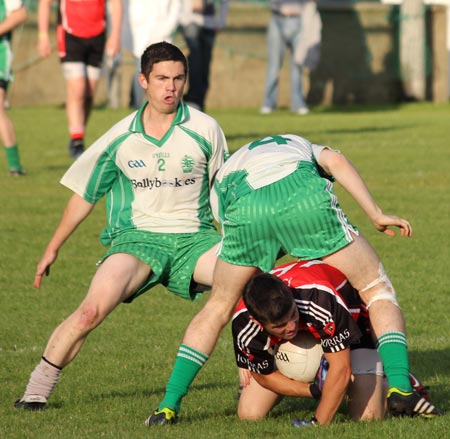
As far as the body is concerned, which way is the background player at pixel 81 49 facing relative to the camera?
toward the camera

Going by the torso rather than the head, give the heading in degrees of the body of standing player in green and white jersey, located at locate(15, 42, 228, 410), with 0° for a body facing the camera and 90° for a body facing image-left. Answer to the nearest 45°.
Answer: approximately 0°

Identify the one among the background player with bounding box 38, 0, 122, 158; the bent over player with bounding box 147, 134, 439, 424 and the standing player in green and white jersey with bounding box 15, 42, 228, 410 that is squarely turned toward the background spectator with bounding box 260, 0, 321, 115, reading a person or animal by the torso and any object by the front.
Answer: the bent over player

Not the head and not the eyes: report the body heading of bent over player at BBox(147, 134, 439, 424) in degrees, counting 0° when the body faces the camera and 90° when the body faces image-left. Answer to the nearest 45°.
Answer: approximately 180°

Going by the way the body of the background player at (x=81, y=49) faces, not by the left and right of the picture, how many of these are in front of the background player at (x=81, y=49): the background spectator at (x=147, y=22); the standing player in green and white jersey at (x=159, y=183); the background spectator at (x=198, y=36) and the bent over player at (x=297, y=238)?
2

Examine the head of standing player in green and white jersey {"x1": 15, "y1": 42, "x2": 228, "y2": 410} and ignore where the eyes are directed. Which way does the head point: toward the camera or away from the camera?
toward the camera

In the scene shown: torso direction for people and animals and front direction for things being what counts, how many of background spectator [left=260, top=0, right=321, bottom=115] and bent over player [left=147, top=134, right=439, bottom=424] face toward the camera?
1

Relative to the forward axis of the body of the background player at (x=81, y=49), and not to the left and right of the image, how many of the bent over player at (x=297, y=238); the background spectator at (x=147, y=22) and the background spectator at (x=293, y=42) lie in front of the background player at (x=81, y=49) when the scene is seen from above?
1

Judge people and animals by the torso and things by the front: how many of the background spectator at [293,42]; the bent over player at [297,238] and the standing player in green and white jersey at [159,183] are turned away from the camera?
1

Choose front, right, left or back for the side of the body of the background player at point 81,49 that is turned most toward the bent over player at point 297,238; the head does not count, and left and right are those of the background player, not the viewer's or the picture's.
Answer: front

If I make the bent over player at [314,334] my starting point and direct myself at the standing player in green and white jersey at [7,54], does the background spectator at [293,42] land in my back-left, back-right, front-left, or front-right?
front-right

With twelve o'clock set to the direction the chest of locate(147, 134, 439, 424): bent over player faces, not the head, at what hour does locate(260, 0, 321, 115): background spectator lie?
The background spectator is roughly at 12 o'clock from the bent over player.

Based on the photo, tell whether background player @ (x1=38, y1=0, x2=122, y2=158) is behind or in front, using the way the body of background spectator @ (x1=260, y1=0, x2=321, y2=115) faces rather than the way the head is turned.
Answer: in front

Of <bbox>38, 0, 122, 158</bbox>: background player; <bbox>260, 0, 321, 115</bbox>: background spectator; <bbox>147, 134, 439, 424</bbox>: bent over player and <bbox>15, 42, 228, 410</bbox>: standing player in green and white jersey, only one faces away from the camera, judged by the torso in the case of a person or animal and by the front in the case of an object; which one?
the bent over player

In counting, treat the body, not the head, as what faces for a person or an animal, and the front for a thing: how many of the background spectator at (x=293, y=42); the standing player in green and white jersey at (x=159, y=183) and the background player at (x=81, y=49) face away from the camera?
0

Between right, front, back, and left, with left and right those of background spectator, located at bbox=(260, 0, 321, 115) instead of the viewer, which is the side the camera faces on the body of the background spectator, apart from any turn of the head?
front
